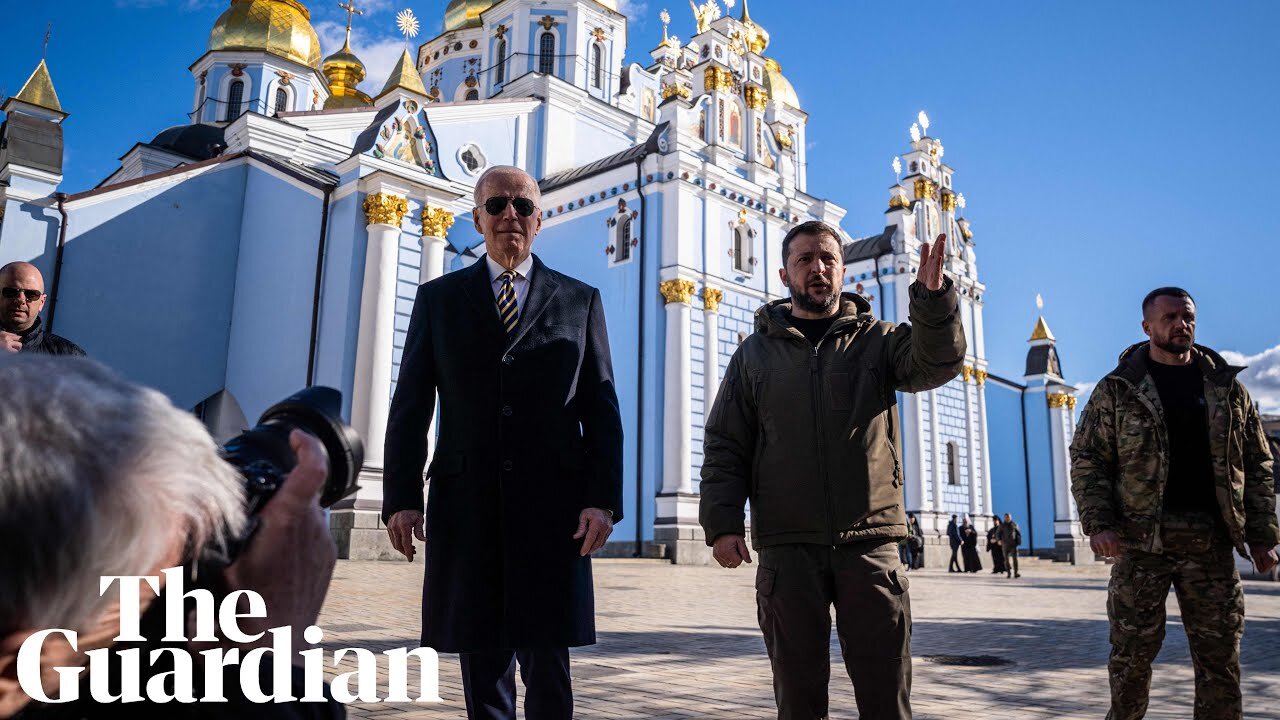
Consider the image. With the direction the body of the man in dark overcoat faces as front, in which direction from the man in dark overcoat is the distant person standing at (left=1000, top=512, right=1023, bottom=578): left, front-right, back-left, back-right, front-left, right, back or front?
back-left

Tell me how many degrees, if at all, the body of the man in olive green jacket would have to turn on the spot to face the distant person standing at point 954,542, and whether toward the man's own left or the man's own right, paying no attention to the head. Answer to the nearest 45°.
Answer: approximately 180°

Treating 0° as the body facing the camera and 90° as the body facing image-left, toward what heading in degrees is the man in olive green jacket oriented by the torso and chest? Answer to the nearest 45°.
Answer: approximately 0°

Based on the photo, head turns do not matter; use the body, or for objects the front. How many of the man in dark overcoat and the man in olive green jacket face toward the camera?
2

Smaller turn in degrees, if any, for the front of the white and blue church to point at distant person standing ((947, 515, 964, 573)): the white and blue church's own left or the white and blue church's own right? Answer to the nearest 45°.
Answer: approximately 45° to the white and blue church's own left

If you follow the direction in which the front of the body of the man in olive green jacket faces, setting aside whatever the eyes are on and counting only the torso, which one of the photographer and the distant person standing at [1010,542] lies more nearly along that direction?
the photographer

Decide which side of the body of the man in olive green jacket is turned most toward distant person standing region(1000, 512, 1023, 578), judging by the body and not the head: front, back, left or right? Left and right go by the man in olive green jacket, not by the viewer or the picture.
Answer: back

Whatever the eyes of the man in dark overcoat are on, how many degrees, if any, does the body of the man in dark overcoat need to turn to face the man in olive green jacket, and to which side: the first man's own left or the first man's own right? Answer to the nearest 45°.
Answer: approximately 90° to the first man's own left
